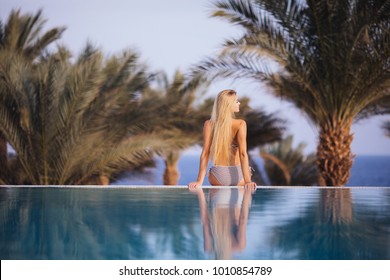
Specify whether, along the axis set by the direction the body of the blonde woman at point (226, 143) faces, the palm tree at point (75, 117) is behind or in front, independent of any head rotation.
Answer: in front

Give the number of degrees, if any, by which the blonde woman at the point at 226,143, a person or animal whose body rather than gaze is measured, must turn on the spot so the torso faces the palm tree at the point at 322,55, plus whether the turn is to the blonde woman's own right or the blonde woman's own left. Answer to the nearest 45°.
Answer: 0° — they already face it

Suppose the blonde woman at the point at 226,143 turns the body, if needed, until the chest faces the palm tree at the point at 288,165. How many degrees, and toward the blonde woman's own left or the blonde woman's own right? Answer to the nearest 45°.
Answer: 0° — they already face it

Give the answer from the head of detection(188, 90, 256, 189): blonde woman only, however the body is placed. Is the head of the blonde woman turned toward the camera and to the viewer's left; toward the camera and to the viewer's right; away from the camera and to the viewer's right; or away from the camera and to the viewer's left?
away from the camera and to the viewer's right

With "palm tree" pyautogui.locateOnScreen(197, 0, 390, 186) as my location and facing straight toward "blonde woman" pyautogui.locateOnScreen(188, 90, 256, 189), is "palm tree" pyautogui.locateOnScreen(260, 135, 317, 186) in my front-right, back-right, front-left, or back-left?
back-right

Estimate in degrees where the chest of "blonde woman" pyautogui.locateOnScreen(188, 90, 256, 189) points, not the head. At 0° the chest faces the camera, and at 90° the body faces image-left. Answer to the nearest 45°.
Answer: approximately 180°

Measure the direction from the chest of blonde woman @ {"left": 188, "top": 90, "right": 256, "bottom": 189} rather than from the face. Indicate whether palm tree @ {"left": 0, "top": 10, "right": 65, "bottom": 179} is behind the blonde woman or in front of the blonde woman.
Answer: in front

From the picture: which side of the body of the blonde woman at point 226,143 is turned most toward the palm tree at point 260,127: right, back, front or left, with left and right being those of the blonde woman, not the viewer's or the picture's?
front
